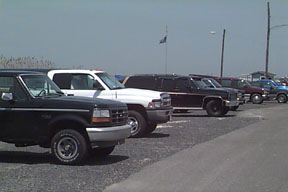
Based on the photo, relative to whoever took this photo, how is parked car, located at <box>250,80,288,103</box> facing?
facing to the right of the viewer

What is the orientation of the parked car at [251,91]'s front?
to the viewer's right

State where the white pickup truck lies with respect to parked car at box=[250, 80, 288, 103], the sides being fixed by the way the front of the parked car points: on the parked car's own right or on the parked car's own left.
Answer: on the parked car's own right

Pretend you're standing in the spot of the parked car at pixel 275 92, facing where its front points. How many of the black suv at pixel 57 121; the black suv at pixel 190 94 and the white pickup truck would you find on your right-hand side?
3

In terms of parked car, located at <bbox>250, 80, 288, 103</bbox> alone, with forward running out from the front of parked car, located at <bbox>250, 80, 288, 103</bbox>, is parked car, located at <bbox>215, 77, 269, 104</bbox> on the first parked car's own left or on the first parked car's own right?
on the first parked car's own right

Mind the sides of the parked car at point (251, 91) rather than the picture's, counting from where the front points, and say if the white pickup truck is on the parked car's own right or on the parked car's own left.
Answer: on the parked car's own right

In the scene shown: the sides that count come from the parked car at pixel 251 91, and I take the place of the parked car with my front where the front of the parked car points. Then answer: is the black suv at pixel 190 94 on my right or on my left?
on my right

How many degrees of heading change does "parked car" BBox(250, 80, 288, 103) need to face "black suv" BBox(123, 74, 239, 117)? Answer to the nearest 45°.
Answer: approximately 90° to its right

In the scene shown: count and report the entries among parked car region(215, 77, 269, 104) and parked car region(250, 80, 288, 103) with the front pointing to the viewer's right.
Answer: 2

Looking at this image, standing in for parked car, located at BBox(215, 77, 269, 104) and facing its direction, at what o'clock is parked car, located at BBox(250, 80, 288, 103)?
parked car, located at BBox(250, 80, 288, 103) is roughly at 10 o'clock from parked car, located at BBox(215, 77, 269, 104).

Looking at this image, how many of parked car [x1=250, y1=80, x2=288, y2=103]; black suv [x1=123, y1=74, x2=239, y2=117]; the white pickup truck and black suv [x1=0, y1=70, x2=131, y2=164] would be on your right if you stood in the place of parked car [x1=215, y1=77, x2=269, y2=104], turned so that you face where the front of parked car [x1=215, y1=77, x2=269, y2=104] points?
3
